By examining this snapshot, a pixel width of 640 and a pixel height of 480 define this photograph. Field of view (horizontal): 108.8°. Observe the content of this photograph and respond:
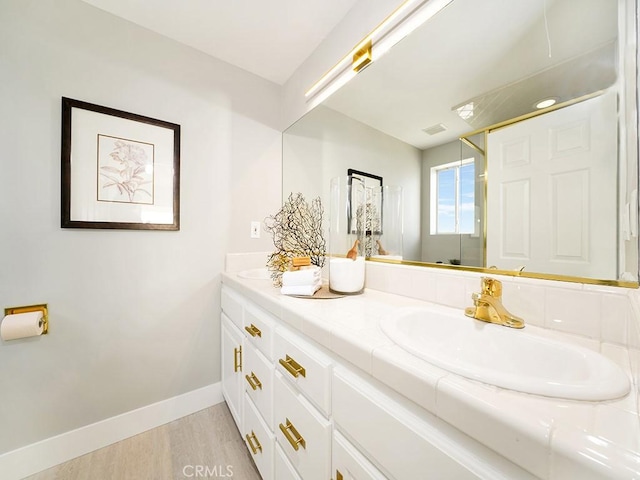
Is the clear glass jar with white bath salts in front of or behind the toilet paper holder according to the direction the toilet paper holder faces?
in front

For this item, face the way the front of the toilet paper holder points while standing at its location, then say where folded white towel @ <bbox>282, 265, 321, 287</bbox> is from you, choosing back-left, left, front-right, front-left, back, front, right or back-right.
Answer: front-left

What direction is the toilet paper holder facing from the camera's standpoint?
toward the camera

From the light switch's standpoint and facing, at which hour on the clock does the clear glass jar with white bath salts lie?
The clear glass jar with white bath salts is roughly at 11 o'clock from the light switch.

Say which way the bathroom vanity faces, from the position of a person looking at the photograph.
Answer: facing the viewer and to the left of the viewer

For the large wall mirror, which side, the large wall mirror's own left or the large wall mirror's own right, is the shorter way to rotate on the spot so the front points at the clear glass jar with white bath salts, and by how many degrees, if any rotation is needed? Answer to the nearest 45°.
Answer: approximately 45° to the large wall mirror's own right

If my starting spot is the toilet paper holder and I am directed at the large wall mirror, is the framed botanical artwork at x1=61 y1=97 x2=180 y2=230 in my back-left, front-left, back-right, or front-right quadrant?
front-left

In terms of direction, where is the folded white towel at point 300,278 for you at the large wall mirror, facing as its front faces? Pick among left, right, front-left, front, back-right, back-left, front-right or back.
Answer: front-right

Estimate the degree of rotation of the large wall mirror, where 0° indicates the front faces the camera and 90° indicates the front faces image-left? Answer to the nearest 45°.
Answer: approximately 45°

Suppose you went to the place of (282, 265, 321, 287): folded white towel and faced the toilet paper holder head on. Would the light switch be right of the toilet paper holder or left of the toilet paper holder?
right

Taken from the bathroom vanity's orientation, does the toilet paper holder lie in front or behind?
in front

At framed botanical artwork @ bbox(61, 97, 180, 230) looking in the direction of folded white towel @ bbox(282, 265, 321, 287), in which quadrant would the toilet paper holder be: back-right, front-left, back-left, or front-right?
back-right
